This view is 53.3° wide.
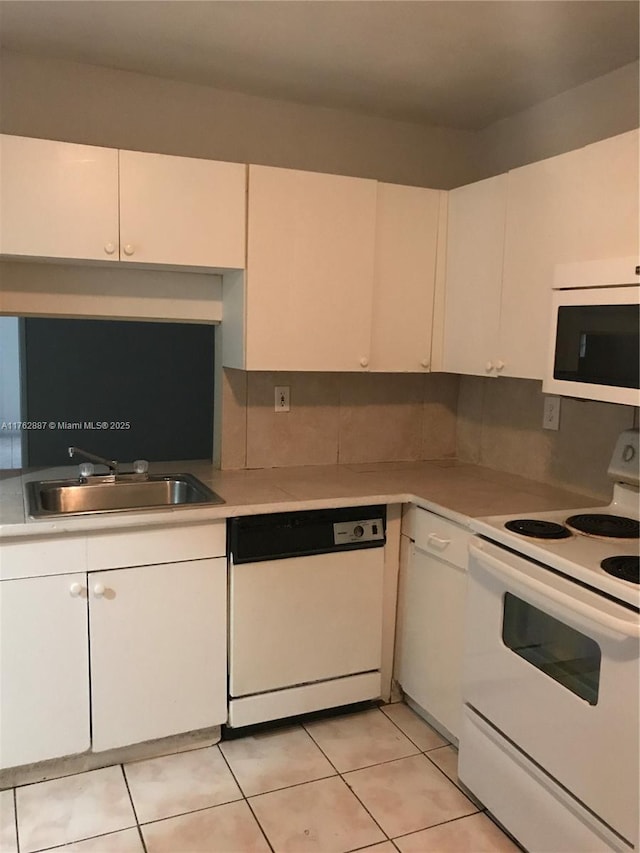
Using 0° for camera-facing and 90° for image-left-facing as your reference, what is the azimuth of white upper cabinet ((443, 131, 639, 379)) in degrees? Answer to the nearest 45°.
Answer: approximately 45°

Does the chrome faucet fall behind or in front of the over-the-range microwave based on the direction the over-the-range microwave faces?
in front

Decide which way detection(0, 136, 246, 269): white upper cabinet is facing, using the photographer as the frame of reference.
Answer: facing the viewer

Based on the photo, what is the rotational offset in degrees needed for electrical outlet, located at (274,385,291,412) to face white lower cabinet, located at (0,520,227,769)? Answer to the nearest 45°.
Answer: approximately 45° to its right

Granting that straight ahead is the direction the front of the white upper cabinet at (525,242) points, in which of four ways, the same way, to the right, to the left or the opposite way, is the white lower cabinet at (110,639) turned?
to the left

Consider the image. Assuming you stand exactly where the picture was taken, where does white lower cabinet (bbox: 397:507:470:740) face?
facing the viewer and to the left of the viewer

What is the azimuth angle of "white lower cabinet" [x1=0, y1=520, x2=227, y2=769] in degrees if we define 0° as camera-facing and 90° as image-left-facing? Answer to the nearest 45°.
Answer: approximately 0°

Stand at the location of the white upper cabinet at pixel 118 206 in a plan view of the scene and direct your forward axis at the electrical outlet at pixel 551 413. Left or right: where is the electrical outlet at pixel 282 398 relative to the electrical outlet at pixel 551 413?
left

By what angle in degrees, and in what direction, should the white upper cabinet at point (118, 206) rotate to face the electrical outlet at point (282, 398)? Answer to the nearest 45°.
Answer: approximately 135° to its left
